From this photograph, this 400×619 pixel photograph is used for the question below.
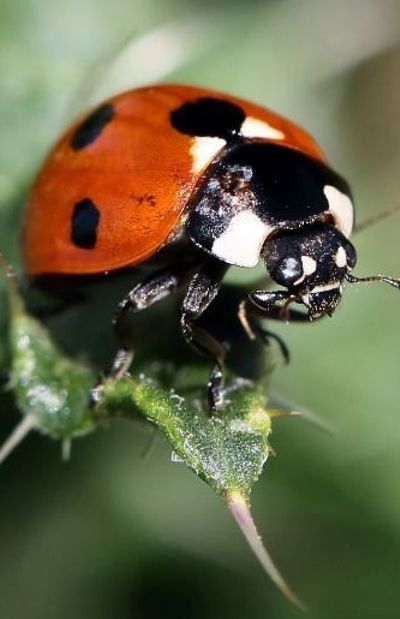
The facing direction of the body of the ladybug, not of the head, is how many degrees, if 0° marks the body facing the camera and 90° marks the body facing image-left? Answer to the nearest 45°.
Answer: approximately 315°
